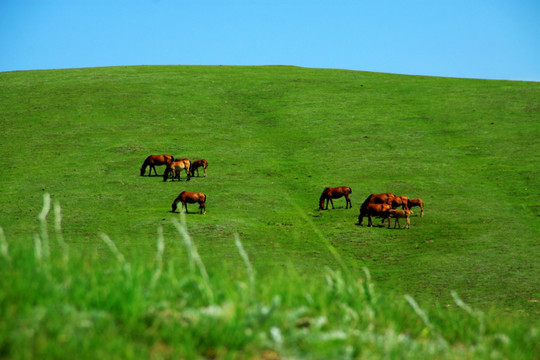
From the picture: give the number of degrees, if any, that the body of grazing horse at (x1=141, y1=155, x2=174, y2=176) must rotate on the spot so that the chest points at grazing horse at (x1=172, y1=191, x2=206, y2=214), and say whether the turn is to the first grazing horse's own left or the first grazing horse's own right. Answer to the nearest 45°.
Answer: approximately 90° to the first grazing horse's own left

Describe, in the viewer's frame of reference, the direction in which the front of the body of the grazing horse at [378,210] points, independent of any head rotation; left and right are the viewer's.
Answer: facing to the left of the viewer

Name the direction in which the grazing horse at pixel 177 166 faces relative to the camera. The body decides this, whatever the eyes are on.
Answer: to the viewer's left

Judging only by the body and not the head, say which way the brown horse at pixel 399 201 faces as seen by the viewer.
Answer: to the viewer's left

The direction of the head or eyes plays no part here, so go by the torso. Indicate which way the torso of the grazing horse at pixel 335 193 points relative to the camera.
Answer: to the viewer's left

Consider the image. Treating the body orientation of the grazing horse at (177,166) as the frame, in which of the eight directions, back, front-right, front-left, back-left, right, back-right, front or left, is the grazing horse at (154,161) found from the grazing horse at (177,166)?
front-right

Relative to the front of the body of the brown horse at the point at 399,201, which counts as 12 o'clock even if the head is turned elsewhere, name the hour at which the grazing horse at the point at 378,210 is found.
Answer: The grazing horse is roughly at 10 o'clock from the brown horse.

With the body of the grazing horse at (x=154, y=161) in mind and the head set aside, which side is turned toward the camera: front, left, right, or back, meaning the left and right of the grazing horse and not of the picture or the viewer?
left

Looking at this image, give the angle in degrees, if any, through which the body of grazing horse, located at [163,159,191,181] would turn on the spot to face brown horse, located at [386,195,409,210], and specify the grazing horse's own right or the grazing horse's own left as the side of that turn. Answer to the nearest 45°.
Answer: approximately 135° to the grazing horse's own left

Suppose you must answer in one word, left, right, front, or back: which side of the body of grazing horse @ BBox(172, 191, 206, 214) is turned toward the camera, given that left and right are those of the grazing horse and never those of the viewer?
left

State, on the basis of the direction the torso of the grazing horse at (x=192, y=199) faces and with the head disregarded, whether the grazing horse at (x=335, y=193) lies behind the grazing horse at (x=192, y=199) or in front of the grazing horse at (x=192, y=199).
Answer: behind
